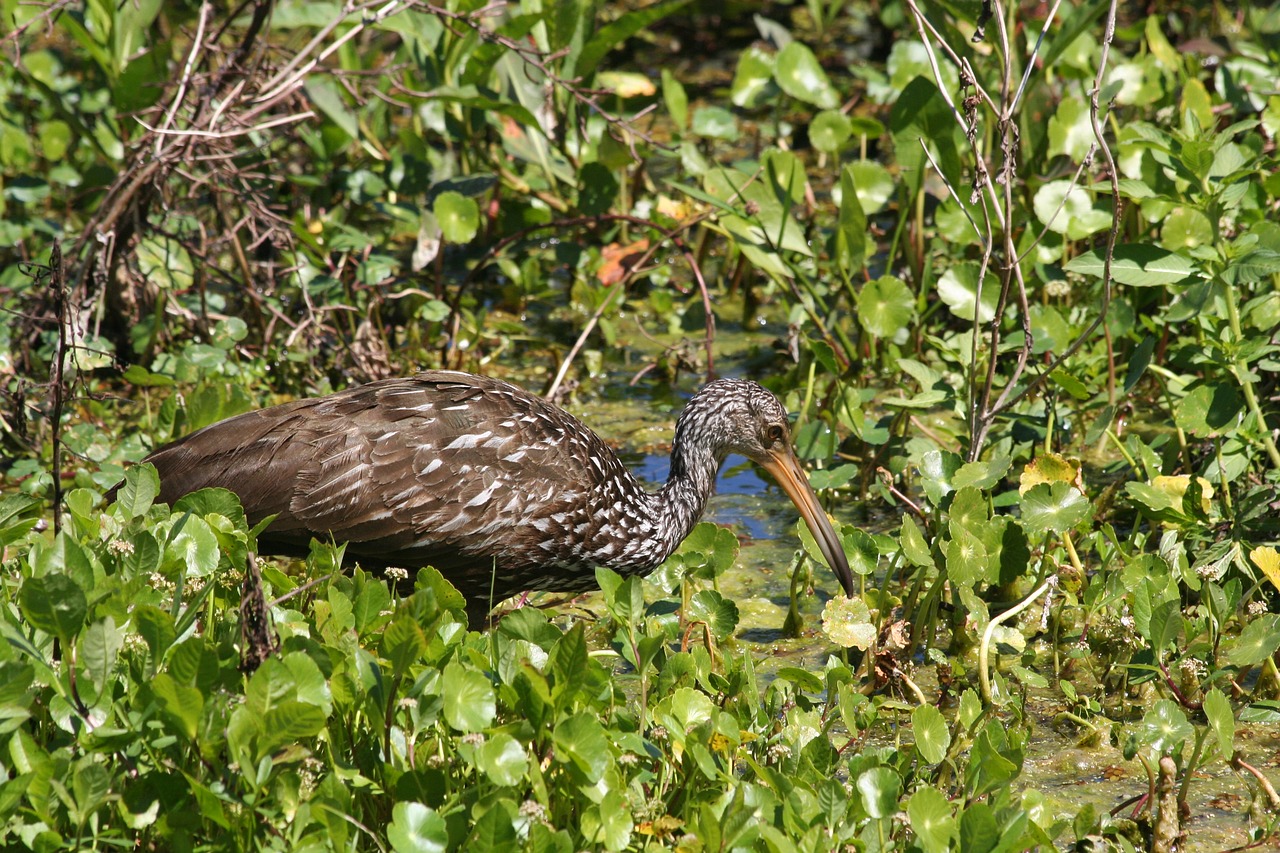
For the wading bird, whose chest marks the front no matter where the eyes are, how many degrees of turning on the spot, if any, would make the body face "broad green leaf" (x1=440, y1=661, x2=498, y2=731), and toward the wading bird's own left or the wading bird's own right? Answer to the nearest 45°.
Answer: approximately 90° to the wading bird's own right

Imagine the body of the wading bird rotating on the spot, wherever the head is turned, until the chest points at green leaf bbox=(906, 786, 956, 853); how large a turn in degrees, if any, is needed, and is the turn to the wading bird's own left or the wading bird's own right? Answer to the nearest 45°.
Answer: approximately 45° to the wading bird's own right

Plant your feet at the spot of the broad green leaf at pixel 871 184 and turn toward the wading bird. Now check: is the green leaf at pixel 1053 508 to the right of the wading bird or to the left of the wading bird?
left

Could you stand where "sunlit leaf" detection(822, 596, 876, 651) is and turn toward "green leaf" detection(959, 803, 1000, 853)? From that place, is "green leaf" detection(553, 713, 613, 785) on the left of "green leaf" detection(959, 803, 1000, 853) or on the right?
right

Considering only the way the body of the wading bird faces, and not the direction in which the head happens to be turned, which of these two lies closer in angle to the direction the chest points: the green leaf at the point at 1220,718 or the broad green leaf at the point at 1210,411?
the broad green leaf

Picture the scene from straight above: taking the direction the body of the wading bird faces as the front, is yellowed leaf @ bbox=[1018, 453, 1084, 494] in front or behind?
in front

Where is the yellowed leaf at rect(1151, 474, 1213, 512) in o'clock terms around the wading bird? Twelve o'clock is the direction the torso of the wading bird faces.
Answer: The yellowed leaf is roughly at 12 o'clock from the wading bird.

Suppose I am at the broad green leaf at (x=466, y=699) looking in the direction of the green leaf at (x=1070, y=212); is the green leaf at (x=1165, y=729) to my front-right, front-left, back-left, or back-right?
front-right

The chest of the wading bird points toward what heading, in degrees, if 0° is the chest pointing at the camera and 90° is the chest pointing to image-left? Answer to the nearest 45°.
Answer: approximately 270°

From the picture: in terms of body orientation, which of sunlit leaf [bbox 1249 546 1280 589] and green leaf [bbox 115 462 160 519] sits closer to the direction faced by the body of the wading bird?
the sunlit leaf

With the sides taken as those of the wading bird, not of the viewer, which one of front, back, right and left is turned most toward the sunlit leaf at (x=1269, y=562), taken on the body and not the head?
front

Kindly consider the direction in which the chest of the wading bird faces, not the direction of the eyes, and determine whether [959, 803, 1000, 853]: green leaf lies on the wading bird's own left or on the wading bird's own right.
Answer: on the wading bird's own right

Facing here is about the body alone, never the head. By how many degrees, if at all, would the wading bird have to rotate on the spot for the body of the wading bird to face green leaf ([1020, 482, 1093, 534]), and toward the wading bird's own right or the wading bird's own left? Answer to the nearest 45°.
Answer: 0° — it already faces it

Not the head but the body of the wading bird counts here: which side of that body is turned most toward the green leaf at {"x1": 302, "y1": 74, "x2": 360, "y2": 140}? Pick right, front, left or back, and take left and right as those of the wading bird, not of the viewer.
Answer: left

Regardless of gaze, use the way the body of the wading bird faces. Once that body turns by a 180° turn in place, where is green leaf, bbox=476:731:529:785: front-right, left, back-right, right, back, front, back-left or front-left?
left

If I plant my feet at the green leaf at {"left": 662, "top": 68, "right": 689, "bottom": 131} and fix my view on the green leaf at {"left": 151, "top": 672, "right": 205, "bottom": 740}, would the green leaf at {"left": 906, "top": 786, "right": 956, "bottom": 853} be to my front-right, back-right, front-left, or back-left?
front-left

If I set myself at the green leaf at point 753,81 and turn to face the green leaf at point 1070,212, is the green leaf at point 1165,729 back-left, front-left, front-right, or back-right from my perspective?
front-right

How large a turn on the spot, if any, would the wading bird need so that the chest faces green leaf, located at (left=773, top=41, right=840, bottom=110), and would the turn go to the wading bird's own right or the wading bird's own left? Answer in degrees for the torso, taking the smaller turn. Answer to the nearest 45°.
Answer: approximately 45° to the wading bird's own left

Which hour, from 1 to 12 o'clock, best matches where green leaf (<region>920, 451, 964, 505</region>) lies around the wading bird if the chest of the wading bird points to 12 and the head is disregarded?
The green leaf is roughly at 12 o'clock from the wading bird.

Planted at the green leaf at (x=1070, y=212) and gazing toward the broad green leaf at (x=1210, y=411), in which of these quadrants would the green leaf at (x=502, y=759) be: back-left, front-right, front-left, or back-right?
front-right
